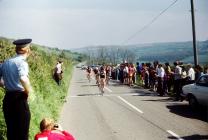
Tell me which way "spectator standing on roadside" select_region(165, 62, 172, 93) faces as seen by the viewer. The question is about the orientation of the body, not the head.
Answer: to the viewer's left

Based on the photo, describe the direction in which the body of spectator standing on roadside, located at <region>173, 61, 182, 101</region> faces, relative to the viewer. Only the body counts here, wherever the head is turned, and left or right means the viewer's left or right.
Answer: facing to the left of the viewer

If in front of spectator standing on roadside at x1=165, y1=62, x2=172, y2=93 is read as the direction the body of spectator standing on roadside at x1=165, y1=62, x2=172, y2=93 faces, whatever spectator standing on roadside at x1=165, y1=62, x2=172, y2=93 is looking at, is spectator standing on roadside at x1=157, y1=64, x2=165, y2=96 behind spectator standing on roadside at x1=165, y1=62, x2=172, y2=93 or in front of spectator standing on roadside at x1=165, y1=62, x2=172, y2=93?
in front

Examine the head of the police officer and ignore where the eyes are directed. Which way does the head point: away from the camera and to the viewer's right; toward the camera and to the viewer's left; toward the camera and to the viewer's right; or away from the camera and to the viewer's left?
away from the camera and to the viewer's right
